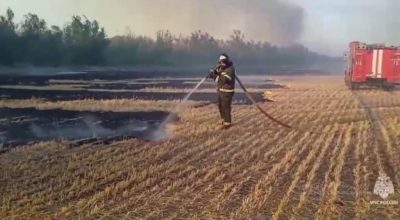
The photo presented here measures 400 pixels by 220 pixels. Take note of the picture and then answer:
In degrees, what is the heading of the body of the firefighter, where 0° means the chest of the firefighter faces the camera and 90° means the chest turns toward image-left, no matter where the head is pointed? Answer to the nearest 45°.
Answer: approximately 90°

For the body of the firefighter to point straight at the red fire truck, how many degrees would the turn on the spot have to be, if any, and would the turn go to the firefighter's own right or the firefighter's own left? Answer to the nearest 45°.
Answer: approximately 135° to the firefighter's own right

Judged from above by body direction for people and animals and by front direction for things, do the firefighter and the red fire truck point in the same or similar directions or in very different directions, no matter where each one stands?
very different directions
